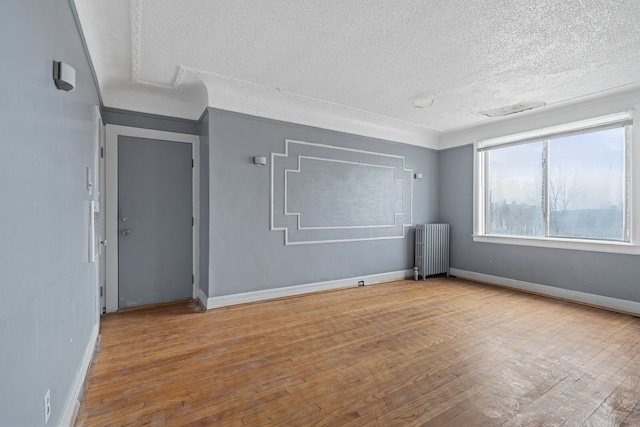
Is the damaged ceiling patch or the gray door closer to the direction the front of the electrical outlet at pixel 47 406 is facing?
the damaged ceiling patch

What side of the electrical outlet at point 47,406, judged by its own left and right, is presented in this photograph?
right

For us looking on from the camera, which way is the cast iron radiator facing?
facing the viewer and to the right of the viewer

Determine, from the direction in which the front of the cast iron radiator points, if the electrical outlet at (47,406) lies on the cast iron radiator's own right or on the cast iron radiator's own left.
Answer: on the cast iron radiator's own right

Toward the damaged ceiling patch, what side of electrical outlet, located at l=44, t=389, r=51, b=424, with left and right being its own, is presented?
front

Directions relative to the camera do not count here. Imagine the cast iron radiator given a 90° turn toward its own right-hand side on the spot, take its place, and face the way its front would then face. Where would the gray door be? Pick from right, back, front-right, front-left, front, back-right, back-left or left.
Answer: front

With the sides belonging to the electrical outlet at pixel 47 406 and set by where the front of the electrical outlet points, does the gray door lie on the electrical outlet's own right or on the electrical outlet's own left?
on the electrical outlet's own left

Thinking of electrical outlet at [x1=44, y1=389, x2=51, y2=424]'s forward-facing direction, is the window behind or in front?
in front
